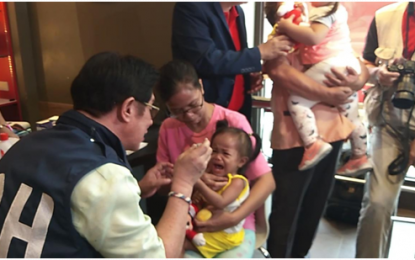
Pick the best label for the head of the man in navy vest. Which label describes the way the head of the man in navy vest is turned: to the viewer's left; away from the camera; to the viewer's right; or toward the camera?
to the viewer's right

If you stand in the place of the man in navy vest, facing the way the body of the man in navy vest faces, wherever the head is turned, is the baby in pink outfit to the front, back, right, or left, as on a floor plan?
front

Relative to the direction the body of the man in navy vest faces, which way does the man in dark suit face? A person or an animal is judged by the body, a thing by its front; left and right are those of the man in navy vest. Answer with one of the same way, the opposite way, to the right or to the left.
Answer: to the right

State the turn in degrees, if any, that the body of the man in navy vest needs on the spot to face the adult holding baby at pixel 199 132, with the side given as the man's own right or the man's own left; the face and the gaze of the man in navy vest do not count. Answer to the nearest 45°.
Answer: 0° — they already face them

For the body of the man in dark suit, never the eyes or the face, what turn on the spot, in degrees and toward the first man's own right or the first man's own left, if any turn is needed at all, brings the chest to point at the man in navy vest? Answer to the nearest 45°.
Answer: approximately 45° to the first man's own right

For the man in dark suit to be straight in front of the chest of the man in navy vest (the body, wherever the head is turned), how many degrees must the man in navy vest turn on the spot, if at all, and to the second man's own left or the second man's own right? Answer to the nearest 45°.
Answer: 0° — they already face them

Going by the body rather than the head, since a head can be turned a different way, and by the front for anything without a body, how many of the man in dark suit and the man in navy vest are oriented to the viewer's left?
0

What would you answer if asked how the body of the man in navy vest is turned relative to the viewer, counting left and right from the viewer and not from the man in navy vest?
facing away from the viewer and to the right of the viewer
